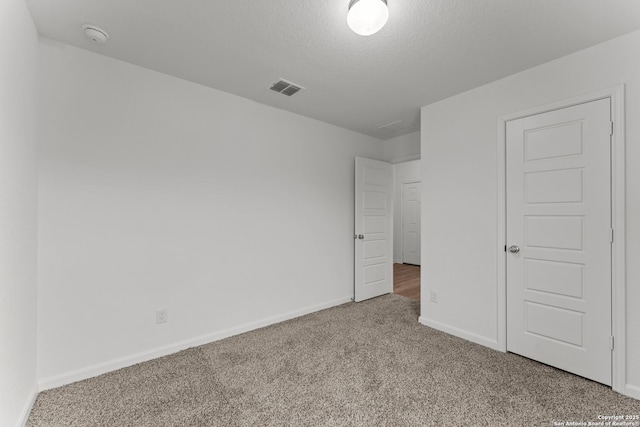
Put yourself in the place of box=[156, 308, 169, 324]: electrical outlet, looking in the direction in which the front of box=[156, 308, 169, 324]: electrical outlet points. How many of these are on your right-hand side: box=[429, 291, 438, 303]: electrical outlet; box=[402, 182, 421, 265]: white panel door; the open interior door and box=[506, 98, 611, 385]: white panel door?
0

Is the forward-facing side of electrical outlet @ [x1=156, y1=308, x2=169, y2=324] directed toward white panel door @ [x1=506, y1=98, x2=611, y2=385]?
no

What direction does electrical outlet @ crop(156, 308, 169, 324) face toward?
toward the camera

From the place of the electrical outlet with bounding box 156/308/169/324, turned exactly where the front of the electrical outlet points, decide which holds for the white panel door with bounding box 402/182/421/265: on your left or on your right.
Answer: on your left

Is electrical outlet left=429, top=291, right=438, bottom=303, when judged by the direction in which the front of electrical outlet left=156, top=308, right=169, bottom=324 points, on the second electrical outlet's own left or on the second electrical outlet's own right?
on the second electrical outlet's own left

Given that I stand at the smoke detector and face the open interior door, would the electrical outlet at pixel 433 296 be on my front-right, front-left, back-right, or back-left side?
front-right

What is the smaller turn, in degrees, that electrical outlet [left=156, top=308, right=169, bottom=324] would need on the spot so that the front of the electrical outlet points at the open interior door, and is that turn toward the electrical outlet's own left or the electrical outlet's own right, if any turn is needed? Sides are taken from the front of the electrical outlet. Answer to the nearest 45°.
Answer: approximately 90° to the electrical outlet's own left

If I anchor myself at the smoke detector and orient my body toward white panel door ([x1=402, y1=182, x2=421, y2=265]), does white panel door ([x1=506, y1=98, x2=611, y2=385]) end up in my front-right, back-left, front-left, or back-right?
front-right

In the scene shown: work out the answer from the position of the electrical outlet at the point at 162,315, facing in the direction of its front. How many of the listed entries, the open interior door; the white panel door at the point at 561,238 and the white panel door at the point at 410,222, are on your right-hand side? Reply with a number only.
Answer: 0

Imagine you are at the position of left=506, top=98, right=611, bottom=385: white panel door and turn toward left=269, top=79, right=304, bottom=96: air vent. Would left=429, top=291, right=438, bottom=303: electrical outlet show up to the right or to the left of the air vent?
right

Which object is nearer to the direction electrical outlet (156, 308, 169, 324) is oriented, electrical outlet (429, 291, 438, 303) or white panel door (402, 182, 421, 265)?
the electrical outlet
